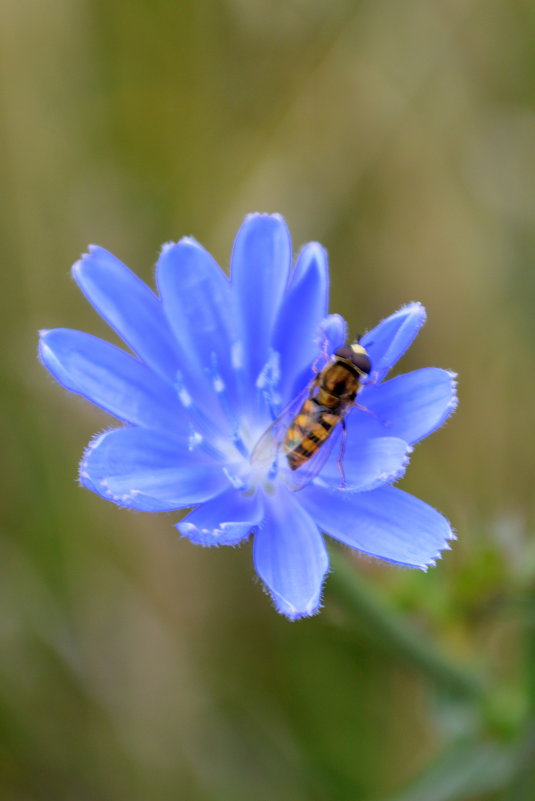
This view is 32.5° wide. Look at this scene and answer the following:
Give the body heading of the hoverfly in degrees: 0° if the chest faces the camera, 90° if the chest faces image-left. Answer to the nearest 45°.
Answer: approximately 225°
